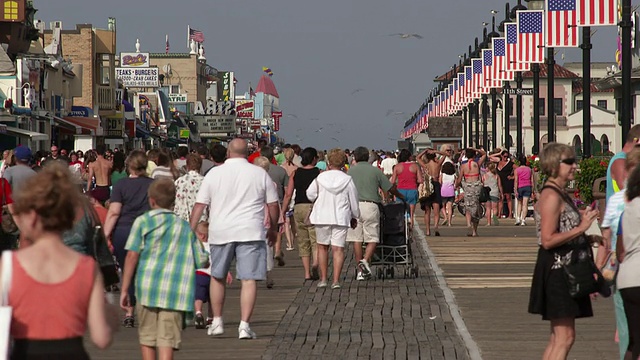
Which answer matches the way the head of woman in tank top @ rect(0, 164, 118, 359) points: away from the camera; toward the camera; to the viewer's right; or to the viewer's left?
away from the camera

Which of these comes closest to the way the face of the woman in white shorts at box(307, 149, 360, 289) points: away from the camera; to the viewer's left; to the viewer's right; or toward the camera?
away from the camera

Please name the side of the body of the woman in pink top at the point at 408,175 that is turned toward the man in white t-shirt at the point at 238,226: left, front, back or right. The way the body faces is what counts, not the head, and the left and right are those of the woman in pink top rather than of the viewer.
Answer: back

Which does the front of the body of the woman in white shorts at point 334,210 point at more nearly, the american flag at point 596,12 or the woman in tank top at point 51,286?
the american flag

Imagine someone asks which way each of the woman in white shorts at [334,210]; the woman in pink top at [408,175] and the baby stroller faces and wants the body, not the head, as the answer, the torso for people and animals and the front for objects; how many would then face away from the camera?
3

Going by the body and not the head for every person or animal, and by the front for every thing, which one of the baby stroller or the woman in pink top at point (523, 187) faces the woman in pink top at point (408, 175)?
the baby stroller

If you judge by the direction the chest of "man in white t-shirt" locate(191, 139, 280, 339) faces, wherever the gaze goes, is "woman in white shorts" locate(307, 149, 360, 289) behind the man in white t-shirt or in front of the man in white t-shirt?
in front

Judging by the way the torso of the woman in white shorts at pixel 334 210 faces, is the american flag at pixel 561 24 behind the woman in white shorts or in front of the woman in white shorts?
in front

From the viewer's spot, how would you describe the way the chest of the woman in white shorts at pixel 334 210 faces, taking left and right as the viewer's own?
facing away from the viewer

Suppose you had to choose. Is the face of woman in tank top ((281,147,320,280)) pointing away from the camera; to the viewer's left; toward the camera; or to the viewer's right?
away from the camera

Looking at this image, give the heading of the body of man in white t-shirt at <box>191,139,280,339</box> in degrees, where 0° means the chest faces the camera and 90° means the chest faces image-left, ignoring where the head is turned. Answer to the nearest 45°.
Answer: approximately 180°
